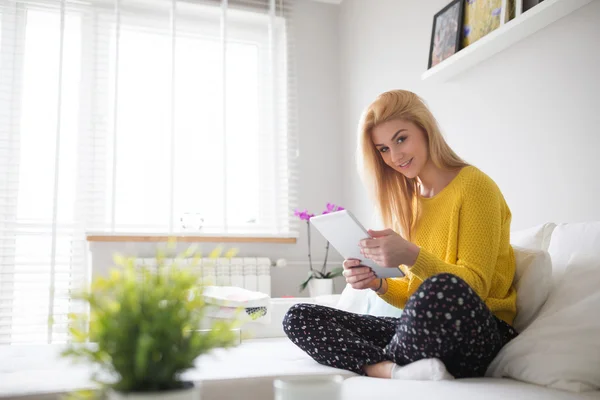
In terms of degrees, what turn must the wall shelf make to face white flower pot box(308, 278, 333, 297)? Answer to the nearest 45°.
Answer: approximately 90° to its right

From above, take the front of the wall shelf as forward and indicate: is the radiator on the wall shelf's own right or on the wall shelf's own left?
on the wall shelf's own right

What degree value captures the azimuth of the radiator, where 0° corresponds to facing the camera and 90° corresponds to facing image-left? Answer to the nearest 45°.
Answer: approximately 0°

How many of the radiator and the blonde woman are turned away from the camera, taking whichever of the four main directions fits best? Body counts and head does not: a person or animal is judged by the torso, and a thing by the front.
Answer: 0

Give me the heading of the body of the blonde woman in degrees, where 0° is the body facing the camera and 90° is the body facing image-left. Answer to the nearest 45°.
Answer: approximately 45°

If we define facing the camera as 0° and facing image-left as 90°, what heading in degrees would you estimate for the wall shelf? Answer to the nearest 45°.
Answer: approximately 45°
